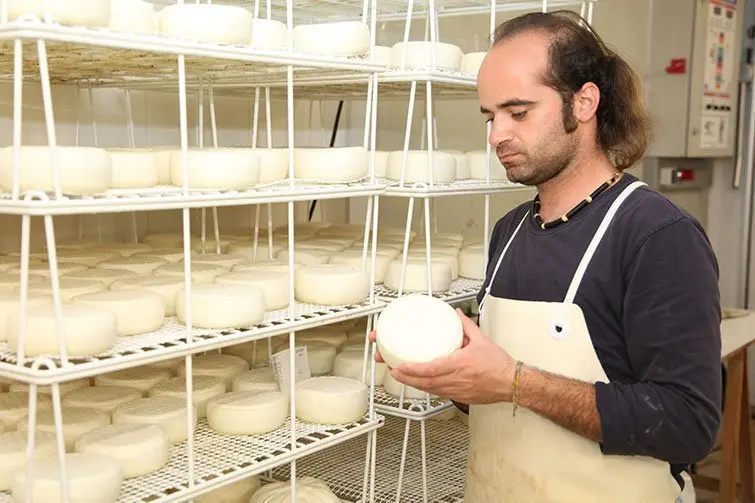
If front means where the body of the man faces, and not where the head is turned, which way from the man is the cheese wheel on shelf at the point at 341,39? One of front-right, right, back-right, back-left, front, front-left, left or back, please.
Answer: right

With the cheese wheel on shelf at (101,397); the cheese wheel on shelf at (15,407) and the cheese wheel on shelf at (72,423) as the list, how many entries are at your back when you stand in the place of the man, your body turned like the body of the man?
0

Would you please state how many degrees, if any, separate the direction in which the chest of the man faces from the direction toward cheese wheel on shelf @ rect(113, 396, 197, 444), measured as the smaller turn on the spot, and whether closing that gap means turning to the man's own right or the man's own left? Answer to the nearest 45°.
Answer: approximately 45° to the man's own right

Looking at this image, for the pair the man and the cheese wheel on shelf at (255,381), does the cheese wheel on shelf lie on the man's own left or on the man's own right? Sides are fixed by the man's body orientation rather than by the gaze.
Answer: on the man's own right

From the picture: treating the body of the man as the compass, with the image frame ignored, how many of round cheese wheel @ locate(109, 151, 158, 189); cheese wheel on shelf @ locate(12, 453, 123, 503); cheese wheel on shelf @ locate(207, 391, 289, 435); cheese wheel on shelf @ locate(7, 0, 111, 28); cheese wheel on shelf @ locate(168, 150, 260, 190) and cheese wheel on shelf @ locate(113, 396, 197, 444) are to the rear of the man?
0

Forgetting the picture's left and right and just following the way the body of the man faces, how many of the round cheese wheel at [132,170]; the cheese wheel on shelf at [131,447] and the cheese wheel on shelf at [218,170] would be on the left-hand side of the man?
0

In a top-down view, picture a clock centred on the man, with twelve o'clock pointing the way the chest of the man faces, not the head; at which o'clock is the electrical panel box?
The electrical panel box is roughly at 5 o'clock from the man.

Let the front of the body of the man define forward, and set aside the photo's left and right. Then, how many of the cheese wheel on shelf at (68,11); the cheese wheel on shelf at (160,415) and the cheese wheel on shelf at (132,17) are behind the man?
0

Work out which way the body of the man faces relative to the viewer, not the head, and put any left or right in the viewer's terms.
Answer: facing the viewer and to the left of the viewer

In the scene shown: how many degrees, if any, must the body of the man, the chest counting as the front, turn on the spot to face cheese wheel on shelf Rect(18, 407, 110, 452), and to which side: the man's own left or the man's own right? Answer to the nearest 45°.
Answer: approximately 45° to the man's own right

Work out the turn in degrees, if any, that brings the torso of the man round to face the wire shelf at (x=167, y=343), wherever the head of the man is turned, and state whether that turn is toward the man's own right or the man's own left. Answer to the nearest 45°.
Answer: approximately 45° to the man's own right

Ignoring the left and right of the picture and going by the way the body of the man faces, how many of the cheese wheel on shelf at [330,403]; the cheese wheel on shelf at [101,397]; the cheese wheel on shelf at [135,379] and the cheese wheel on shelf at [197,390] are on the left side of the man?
0

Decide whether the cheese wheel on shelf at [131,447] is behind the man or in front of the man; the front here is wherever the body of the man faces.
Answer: in front

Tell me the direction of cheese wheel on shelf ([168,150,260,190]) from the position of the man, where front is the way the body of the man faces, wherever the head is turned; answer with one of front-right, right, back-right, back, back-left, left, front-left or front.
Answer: front-right

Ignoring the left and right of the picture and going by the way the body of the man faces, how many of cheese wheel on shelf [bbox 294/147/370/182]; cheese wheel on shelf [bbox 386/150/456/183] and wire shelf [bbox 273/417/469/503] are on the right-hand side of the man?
3

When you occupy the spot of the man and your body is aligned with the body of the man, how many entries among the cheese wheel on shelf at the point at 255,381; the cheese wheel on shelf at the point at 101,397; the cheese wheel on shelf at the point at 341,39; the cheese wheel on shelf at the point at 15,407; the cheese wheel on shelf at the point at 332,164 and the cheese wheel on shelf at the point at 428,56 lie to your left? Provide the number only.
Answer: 0

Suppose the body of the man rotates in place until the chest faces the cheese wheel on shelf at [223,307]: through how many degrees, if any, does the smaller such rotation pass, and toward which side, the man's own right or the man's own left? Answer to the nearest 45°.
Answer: approximately 45° to the man's own right

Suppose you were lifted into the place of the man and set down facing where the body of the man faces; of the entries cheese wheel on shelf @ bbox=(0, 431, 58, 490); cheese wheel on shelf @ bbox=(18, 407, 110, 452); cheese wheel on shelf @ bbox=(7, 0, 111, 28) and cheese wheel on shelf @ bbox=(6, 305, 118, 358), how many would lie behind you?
0
